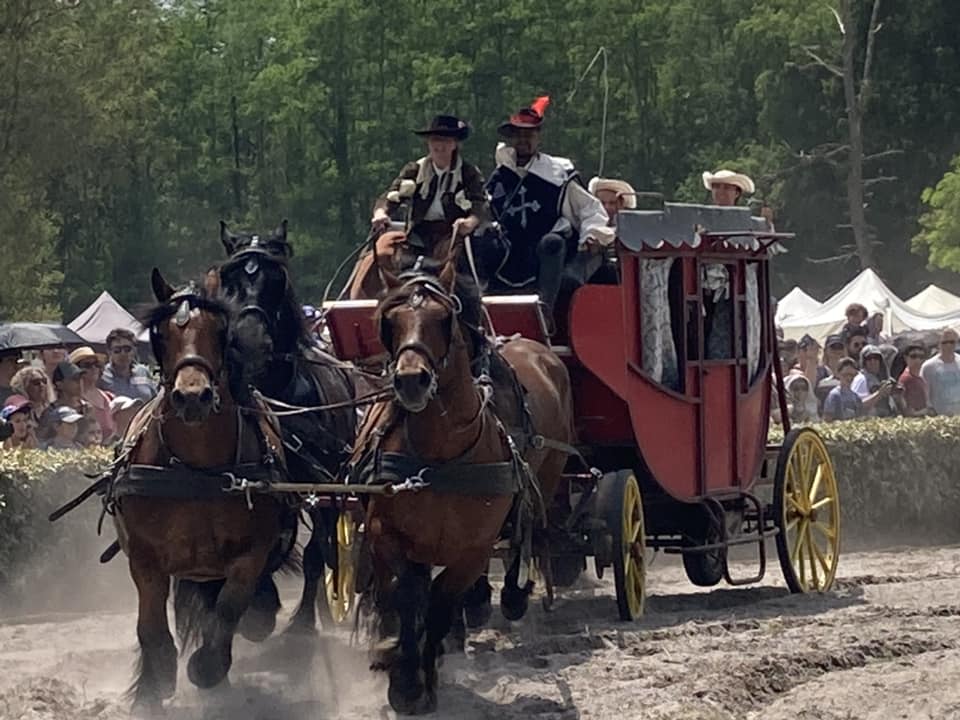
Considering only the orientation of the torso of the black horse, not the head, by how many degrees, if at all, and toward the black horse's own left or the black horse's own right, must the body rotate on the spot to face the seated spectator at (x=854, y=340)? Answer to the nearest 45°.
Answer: approximately 180°

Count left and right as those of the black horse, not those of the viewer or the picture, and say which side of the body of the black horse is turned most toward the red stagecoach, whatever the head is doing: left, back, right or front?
back

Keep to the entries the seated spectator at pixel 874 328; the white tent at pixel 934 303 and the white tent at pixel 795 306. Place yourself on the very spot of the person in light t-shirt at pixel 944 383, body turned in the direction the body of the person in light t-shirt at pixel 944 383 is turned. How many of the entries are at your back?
3

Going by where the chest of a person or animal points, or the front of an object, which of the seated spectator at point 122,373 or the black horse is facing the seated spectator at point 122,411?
the seated spectator at point 122,373

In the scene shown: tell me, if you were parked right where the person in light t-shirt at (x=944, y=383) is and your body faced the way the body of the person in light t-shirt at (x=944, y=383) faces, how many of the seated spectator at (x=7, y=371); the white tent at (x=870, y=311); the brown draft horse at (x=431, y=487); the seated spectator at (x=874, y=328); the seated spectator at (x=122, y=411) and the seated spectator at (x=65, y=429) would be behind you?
2

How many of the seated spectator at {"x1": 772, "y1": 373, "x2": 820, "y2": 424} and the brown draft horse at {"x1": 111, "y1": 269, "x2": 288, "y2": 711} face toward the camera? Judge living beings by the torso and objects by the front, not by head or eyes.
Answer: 2

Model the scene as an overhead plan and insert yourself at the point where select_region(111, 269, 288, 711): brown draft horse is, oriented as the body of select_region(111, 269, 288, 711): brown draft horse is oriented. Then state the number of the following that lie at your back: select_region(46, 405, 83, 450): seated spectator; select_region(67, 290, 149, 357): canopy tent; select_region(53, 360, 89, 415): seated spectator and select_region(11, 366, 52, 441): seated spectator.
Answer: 4

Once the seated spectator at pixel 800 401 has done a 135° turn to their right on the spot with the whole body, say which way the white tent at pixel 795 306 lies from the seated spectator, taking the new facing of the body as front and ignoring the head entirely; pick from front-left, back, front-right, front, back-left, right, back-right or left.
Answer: front-right
